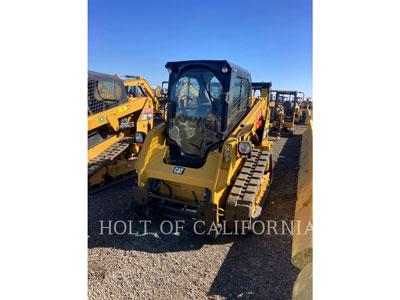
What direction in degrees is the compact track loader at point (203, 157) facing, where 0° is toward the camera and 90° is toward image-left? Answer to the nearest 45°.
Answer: approximately 45°

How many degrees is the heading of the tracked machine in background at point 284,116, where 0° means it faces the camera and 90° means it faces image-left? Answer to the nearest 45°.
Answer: approximately 0°

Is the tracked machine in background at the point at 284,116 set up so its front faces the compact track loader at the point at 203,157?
yes

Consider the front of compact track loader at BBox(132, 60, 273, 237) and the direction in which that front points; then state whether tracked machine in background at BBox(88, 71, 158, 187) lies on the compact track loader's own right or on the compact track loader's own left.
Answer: on the compact track loader's own right
